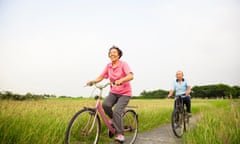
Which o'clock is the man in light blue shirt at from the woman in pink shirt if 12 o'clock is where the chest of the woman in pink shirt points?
The man in light blue shirt is roughly at 6 o'clock from the woman in pink shirt.

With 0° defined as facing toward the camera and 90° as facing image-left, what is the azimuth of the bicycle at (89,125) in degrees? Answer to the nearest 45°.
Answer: approximately 45°

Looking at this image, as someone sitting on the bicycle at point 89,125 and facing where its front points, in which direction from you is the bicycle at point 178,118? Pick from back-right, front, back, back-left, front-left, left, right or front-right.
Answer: back

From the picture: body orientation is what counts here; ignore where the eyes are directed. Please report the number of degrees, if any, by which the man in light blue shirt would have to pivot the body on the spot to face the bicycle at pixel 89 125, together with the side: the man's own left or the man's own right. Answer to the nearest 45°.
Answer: approximately 45° to the man's own right

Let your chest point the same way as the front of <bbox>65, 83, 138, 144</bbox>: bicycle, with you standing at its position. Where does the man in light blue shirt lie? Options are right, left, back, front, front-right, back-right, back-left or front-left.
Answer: back
